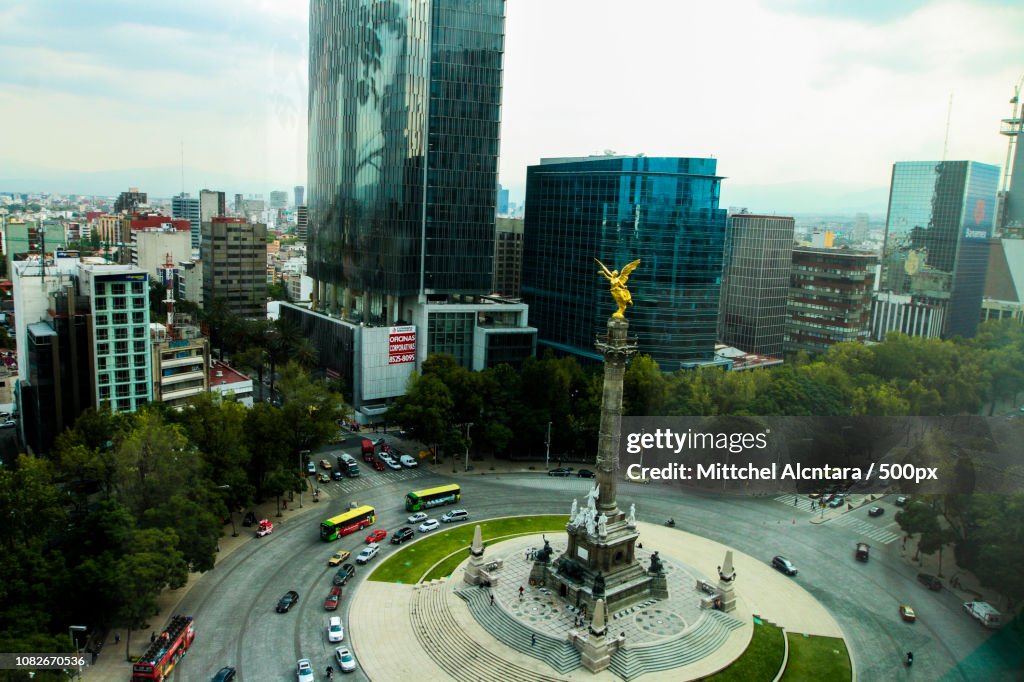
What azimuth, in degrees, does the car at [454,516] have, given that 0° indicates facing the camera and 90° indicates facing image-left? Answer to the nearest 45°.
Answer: approximately 45°

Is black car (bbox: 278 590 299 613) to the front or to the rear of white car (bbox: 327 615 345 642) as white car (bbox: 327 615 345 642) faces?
to the rear

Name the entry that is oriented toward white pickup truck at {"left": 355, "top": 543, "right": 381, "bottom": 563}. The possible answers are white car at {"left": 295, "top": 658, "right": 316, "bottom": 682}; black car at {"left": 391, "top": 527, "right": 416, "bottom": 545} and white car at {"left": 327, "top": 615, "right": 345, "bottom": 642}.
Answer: the black car

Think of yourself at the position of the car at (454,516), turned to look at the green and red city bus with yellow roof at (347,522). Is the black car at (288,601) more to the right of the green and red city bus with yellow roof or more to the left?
left

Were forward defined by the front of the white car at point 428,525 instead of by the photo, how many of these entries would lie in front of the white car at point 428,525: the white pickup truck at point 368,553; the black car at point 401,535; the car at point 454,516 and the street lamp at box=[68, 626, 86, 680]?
3

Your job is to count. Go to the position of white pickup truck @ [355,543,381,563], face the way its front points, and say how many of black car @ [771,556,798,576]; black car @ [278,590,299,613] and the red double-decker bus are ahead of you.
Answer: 2

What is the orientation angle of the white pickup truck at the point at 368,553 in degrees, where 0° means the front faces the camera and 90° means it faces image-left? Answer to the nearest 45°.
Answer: approximately 45°

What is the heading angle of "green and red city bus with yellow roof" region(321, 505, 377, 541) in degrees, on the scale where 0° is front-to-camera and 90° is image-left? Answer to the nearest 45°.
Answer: approximately 45°

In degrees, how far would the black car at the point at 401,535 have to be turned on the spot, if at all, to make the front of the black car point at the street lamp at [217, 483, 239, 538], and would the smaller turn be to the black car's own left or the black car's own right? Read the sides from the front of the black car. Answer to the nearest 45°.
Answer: approximately 45° to the black car's own right

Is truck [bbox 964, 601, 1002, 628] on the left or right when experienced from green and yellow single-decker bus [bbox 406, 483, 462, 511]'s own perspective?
on its left
